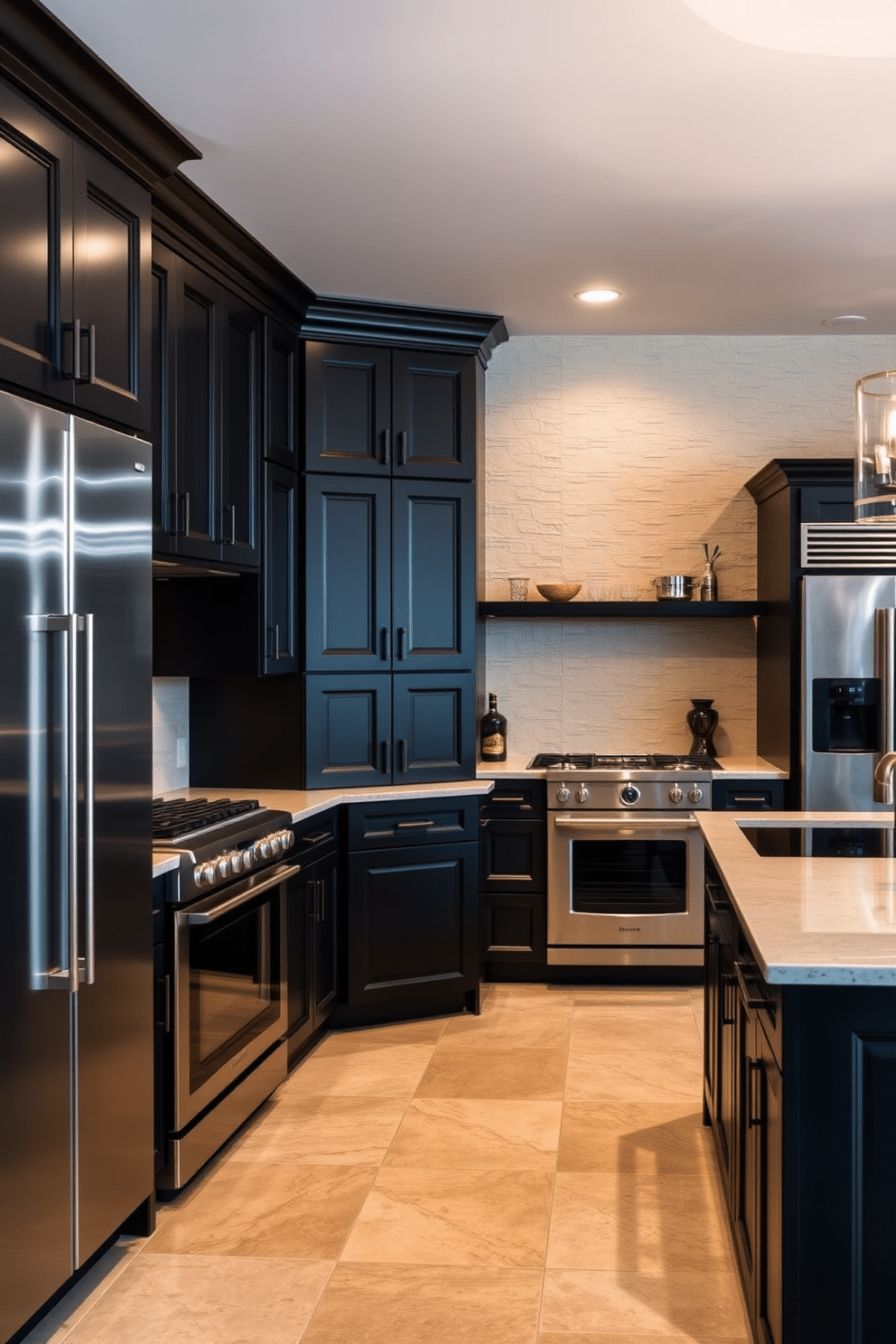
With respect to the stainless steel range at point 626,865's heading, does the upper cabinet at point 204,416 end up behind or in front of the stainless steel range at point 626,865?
in front

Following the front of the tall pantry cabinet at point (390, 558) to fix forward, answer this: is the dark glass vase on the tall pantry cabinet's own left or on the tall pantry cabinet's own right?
on the tall pantry cabinet's own left

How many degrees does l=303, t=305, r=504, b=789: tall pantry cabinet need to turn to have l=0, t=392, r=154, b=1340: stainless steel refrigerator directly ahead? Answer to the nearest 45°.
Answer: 0° — it already faces it

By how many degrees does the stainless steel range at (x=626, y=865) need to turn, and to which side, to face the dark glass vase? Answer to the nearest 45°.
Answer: approximately 135° to its left

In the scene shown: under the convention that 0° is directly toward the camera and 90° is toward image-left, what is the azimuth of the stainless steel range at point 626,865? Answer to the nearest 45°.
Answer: approximately 0°

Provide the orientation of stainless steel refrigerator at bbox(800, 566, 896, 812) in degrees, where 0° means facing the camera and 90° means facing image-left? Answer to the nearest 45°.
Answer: approximately 0°

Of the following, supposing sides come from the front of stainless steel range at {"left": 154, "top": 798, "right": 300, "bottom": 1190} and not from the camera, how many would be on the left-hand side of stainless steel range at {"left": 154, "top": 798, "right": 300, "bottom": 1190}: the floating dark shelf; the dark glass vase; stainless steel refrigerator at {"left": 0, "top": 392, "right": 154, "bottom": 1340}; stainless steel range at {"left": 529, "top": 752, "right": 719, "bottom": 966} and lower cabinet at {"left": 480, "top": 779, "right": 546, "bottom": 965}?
4

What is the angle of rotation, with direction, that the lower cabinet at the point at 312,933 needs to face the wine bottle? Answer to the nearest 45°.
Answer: approximately 90° to its left

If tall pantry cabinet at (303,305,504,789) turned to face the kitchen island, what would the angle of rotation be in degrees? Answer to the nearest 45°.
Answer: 0° — it already faces it
